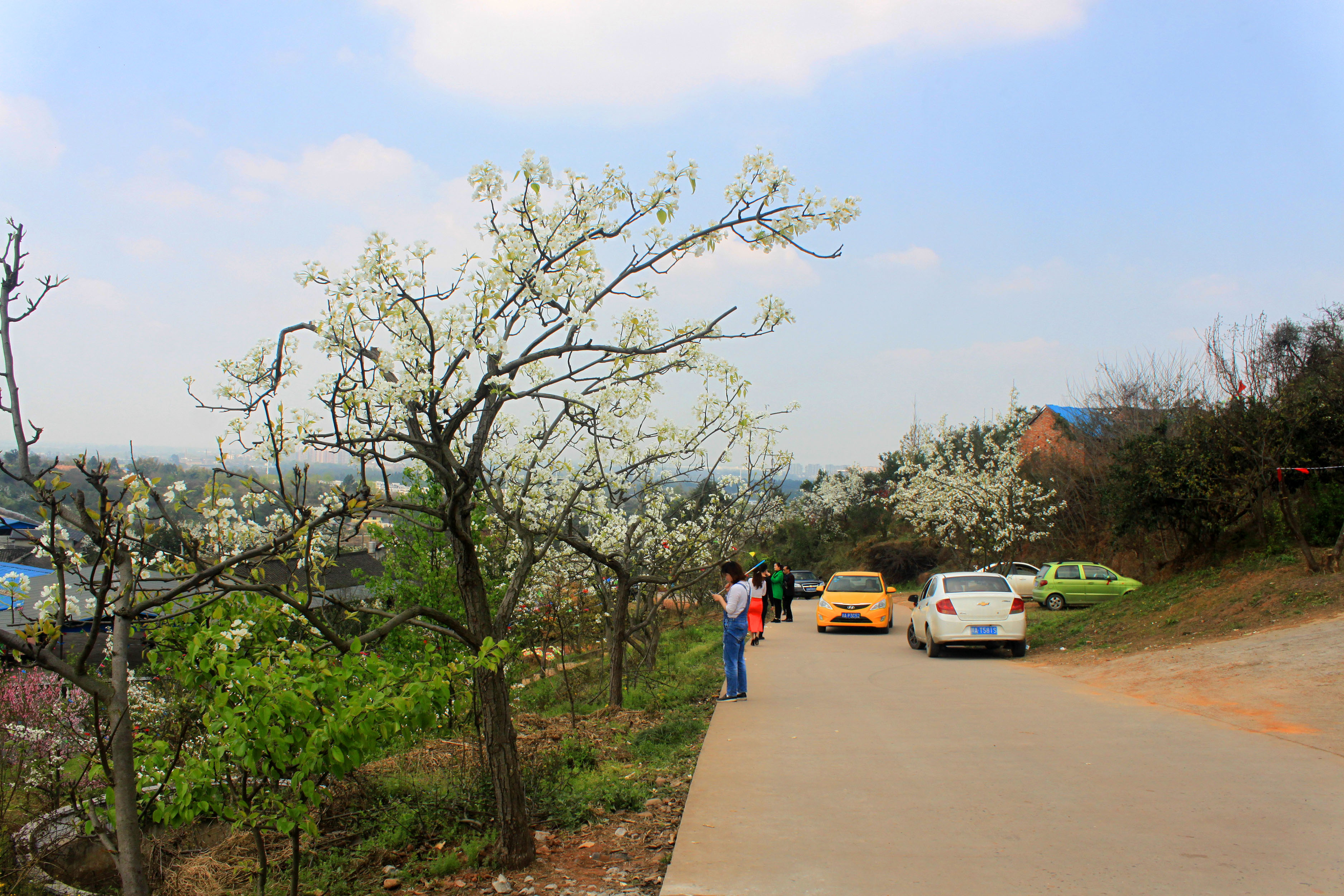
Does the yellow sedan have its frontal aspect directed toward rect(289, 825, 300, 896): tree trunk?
yes

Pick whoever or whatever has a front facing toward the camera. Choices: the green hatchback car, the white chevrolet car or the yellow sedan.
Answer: the yellow sedan

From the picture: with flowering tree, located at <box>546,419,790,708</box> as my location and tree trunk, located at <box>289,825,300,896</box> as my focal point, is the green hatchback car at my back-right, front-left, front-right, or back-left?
back-left

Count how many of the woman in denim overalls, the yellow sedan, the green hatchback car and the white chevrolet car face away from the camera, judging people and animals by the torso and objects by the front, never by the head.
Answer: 1

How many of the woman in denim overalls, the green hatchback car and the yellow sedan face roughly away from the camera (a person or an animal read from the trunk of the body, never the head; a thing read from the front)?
0

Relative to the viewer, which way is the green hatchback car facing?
to the viewer's right

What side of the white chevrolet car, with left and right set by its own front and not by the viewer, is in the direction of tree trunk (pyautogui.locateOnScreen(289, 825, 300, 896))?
back

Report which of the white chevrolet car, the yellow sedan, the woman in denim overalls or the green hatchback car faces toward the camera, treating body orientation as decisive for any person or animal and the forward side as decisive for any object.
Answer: the yellow sedan

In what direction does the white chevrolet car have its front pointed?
away from the camera

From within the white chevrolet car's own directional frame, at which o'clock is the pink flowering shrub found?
The pink flowering shrub is roughly at 7 o'clock from the white chevrolet car.

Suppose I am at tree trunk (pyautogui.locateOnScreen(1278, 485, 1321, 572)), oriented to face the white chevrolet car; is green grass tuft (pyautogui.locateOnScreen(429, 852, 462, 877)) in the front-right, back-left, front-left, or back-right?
front-left

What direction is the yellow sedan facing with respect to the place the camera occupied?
facing the viewer
